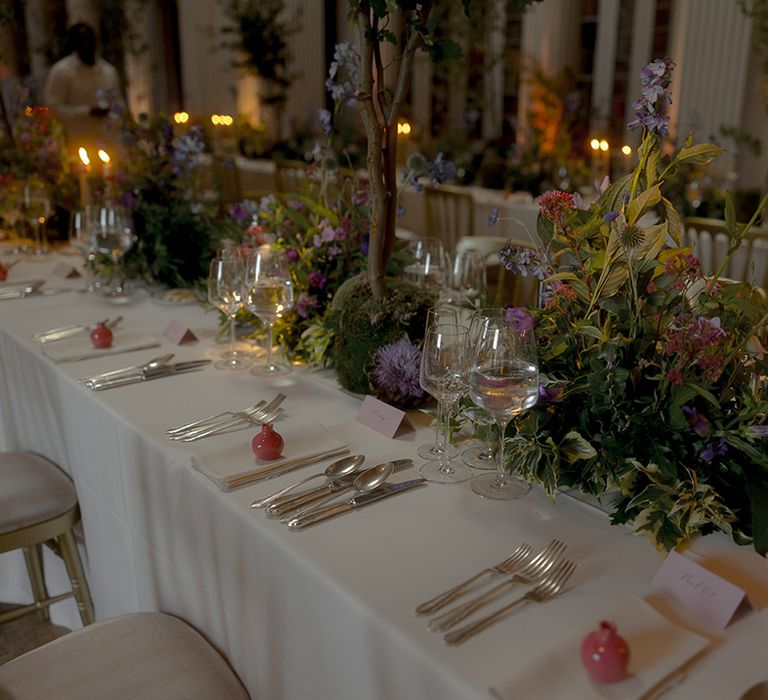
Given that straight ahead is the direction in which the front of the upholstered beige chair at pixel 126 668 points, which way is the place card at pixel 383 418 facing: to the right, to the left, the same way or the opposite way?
the opposite way

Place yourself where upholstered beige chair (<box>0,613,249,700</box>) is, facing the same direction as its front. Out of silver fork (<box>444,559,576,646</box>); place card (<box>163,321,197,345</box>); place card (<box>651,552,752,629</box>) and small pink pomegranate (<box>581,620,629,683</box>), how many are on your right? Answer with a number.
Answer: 3

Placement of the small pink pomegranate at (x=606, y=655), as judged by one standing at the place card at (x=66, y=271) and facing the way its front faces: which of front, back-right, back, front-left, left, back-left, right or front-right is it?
front-left

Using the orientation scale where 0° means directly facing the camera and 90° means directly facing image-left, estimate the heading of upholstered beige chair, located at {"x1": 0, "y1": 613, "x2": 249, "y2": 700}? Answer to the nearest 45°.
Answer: approximately 225°

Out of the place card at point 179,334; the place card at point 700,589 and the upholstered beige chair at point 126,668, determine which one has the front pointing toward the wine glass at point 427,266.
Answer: the upholstered beige chair

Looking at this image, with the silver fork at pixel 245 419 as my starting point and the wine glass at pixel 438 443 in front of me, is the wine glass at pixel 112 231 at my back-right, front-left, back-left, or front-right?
back-left

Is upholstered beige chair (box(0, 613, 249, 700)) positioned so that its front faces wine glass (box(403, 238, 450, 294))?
yes

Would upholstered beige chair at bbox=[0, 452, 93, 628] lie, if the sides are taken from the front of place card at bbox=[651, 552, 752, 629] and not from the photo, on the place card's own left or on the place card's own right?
on the place card's own right

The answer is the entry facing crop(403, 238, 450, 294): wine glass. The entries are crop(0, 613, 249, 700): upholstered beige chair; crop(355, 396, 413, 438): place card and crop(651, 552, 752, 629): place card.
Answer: the upholstered beige chair

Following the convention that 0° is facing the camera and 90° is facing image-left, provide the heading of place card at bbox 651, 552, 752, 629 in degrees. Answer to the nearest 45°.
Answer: approximately 45°
